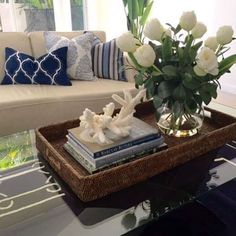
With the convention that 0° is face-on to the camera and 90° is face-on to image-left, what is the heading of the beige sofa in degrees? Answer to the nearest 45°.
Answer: approximately 315°

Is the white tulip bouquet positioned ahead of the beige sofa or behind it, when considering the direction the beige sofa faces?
ahead

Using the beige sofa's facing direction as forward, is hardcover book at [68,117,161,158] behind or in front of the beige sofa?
in front

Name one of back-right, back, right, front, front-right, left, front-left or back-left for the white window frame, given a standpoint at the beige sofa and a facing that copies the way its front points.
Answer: back-left

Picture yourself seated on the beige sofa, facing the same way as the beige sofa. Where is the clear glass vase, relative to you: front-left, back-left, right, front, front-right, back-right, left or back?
front
